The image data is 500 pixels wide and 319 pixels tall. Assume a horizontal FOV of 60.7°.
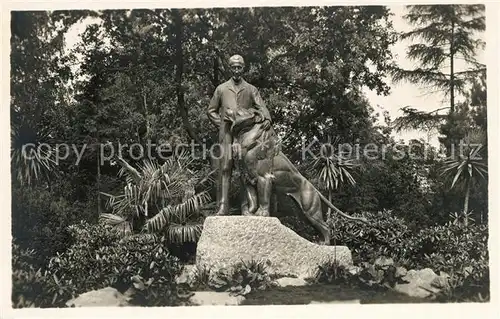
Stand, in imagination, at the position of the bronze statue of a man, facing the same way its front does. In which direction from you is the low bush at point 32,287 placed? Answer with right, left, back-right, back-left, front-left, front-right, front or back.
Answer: right

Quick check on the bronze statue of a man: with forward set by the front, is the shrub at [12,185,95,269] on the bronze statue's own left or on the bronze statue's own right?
on the bronze statue's own right

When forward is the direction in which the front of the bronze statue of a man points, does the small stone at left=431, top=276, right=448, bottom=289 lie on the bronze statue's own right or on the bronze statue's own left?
on the bronze statue's own left

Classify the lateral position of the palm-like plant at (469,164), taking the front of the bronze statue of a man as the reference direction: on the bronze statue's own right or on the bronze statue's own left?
on the bronze statue's own left

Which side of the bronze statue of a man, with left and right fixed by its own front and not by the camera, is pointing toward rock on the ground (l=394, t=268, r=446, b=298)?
left

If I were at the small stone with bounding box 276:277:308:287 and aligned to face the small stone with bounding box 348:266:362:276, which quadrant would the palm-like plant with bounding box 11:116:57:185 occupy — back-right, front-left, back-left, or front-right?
back-left

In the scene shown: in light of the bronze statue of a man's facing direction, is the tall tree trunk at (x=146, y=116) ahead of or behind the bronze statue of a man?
behind

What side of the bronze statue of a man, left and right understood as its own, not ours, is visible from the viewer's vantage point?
front
